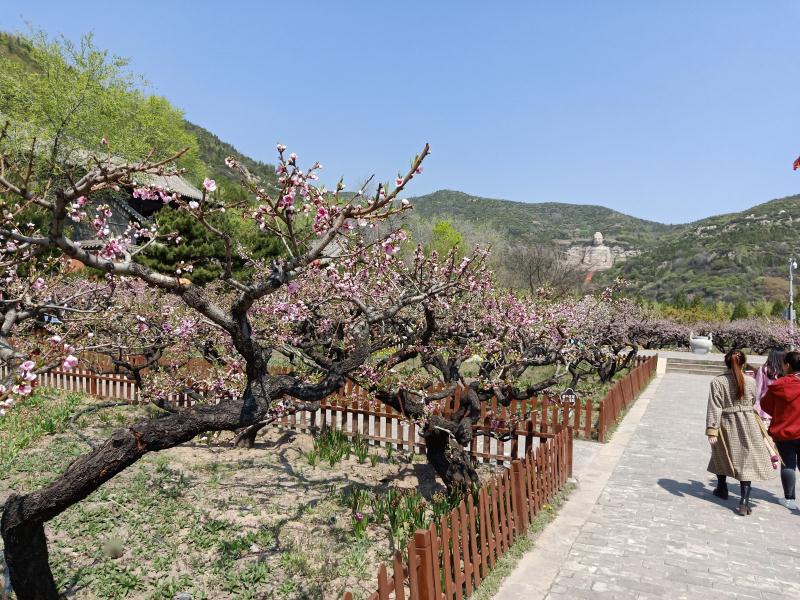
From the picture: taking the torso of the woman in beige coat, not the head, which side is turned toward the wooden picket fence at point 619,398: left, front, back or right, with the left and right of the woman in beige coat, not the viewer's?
front

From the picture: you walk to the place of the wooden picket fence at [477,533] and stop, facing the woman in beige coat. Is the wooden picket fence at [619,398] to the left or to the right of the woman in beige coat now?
left

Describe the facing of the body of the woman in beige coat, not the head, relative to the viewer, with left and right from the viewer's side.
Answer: facing away from the viewer

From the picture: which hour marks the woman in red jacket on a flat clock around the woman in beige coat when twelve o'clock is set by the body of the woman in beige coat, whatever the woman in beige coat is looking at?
The woman in red jacket is roughly at 2 o'clock from the woman in beige coat.

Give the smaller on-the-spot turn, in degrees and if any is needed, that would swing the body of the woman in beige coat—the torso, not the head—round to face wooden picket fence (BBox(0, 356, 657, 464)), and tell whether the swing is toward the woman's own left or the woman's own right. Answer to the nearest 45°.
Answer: approximately 90° to the woman's own left

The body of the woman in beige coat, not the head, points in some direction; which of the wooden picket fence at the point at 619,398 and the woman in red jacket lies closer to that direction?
the wooden picket fence

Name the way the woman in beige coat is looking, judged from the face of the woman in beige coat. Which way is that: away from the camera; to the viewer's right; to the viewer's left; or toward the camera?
away from the camera

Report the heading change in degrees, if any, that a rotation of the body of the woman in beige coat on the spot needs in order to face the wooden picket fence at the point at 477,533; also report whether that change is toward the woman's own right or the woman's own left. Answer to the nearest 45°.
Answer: approximately 135° to the woman's own left

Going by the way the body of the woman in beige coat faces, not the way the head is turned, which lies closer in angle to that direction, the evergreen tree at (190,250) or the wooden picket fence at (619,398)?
the wooden picket fence

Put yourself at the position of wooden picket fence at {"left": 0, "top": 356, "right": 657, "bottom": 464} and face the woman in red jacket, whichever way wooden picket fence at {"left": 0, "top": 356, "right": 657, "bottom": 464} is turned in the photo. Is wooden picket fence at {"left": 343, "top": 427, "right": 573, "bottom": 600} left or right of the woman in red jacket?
right
